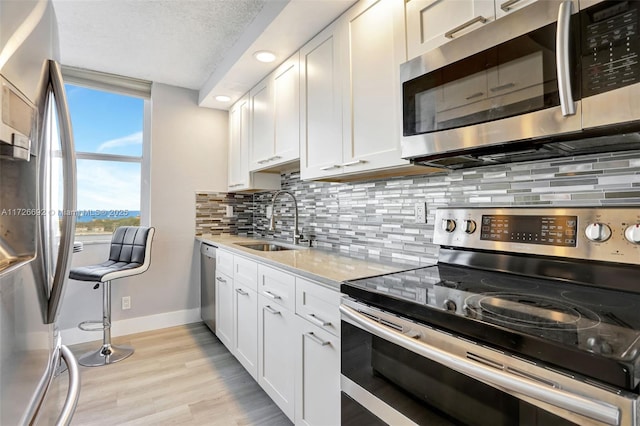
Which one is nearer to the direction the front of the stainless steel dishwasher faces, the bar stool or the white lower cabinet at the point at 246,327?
the bar stool

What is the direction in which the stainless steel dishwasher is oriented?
to the viewer's left

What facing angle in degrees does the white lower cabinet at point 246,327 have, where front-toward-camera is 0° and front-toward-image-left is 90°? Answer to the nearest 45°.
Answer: approximately 90°

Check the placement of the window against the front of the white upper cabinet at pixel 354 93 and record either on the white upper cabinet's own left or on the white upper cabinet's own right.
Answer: on the white upper cabinet's own right

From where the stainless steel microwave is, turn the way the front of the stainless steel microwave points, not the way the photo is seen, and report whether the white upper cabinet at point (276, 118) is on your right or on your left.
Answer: on your right

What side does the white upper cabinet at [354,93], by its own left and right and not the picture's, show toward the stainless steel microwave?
left

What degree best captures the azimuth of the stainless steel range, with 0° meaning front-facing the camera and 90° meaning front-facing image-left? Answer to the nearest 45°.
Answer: approximately 45°

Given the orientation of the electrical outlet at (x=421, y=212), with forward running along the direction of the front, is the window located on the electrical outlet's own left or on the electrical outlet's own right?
on the electrical outlet's own right

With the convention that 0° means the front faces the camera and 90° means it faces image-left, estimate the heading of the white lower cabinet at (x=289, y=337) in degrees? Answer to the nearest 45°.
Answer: approximately 45°

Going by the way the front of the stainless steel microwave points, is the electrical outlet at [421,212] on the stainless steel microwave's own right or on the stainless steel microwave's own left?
on the stainless steel microwave's own right

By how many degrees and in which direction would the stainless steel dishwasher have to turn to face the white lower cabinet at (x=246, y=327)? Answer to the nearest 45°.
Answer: approximately 90° to its left

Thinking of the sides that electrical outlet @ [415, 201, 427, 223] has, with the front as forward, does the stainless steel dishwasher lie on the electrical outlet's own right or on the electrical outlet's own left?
on the electrical outlet's own right
